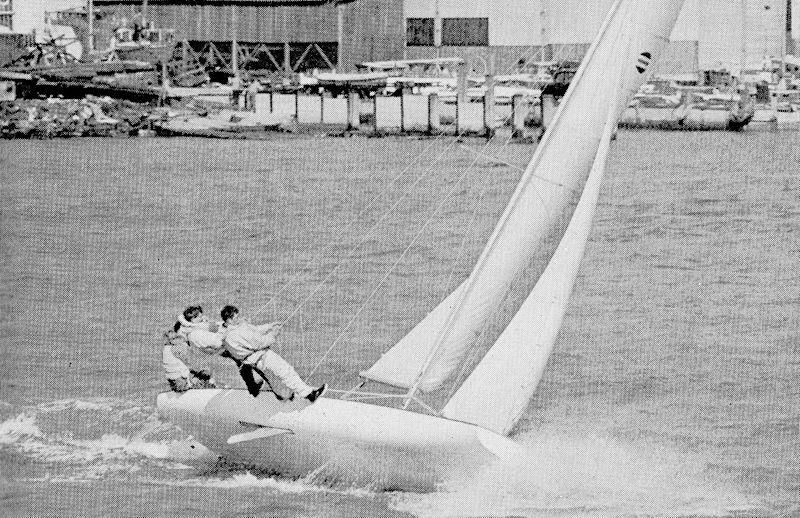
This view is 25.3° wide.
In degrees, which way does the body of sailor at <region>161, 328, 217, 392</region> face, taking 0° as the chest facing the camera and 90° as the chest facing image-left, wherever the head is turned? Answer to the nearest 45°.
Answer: approximately 270°
